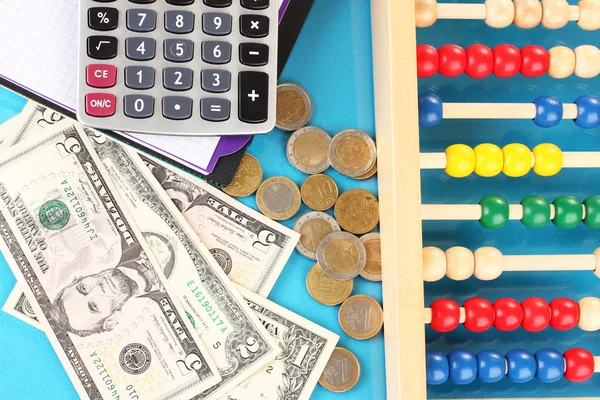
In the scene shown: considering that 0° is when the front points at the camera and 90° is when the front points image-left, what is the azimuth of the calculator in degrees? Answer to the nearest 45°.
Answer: approximately 0°

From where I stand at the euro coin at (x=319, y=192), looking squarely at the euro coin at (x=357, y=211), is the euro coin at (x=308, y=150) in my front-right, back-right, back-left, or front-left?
back-left
